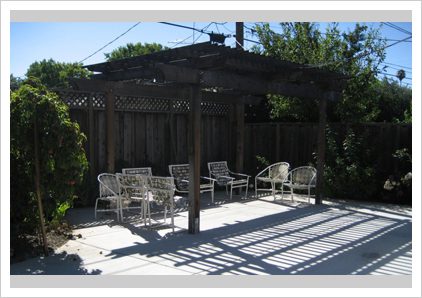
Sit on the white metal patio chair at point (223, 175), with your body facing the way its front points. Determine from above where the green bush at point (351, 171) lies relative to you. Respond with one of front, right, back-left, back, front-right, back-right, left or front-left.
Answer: front-left

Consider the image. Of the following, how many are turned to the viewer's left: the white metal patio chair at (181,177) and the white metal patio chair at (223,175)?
0

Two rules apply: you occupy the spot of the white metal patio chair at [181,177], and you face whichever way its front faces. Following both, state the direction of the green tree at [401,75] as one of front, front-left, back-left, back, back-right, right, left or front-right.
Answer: left

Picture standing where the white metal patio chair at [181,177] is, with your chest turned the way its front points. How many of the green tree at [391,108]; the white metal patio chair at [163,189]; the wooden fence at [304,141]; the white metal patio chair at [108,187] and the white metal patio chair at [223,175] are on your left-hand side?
3

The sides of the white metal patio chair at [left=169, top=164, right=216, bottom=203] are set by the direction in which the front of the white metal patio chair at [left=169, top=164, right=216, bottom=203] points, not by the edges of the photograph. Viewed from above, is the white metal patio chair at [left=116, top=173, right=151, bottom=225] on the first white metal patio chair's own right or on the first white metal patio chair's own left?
on the first white metal patio chair's own right

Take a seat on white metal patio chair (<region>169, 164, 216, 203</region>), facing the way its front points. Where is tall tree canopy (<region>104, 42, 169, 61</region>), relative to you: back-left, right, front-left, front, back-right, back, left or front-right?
back-left

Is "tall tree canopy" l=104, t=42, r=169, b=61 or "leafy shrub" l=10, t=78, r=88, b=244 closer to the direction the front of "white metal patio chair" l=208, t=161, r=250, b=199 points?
the leafy shrub

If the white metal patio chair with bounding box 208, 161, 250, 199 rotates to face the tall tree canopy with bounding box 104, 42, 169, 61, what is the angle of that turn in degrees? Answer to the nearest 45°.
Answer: approximately 135° to its left

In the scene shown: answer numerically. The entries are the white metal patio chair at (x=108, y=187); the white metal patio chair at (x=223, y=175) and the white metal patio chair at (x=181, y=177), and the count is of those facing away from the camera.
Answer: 0

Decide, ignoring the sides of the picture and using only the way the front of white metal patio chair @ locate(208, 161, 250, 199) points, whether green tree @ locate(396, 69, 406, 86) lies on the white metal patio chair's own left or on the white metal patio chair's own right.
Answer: on the white metal patio chair's own left

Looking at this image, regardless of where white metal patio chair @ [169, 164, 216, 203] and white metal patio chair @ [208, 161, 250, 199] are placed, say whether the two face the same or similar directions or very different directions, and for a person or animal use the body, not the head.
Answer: same or similar directions

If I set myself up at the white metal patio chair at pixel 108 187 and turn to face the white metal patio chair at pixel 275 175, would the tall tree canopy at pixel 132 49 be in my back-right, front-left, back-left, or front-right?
front-left
